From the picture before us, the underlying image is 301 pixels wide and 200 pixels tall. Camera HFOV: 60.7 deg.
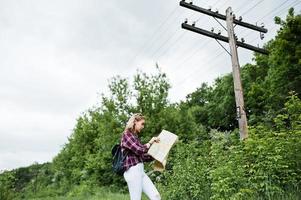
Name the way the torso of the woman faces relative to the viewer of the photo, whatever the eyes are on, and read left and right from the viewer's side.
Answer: facing to the right of the viewer

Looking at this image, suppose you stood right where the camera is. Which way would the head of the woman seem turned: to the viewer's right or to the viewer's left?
to the viewer's right

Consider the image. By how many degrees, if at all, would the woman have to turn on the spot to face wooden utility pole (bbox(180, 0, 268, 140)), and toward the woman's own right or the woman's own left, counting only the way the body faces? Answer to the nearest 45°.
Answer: approximately 45° to the woman's own left
